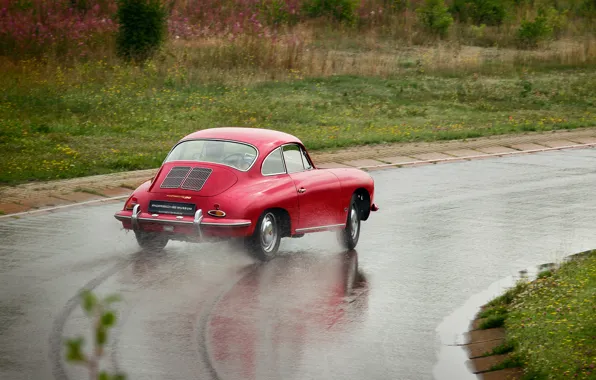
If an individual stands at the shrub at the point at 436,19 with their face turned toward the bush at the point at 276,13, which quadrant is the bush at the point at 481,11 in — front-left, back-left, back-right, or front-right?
back-right

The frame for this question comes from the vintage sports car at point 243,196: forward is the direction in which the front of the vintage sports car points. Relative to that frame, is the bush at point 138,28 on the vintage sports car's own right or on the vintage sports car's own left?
on the vintage sports car's own left

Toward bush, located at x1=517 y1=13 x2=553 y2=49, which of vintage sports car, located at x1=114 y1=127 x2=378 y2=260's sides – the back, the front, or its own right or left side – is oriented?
front

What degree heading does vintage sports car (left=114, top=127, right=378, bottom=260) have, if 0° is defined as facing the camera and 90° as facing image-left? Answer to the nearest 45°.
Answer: approximately 225°

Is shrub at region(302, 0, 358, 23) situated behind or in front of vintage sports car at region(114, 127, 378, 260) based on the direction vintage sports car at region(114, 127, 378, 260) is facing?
in front

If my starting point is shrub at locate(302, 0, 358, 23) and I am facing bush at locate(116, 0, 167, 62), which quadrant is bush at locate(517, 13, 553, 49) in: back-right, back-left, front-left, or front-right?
back-left

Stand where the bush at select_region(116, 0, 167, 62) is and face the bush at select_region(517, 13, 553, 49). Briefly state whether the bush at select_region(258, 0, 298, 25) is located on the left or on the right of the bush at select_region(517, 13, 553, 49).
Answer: left

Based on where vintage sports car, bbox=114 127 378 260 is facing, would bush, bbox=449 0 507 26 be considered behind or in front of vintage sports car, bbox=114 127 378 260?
in front

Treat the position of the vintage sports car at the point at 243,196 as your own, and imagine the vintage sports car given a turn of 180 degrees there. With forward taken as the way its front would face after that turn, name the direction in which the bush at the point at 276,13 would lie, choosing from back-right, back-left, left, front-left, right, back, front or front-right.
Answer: back-right
